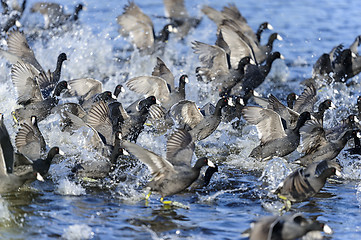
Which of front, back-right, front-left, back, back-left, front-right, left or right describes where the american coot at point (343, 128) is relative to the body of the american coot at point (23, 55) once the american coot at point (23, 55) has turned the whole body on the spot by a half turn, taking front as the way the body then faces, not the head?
back-left

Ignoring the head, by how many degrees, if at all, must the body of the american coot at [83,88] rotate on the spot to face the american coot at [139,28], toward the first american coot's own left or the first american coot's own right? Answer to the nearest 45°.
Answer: approximately 90° to the first american coot's own left

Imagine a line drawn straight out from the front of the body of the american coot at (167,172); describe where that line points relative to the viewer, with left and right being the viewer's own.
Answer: facing to the right of the viewer

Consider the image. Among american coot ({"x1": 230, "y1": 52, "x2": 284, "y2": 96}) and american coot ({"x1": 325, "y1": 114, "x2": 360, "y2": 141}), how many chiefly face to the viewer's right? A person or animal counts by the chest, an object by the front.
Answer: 2

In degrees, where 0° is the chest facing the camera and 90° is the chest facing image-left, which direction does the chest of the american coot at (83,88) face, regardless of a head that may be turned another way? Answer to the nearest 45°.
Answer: approximately 270°

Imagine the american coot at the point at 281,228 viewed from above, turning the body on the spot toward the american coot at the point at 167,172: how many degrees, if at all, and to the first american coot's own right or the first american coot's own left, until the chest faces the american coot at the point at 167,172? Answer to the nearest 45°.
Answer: approximately 135° to the first american coot's own left

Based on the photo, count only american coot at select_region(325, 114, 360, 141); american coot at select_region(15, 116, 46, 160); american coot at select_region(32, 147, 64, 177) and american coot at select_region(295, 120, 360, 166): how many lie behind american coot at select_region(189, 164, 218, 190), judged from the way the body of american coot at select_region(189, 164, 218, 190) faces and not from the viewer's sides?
2

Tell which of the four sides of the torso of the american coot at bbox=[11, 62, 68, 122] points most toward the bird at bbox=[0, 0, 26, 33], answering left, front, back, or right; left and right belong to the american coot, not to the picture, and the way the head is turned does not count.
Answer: left

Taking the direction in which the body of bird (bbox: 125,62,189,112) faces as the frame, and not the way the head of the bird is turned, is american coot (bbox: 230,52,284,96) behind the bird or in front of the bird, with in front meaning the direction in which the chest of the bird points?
in front

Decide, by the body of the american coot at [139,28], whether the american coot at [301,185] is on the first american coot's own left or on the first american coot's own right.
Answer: on the first american coot's own right

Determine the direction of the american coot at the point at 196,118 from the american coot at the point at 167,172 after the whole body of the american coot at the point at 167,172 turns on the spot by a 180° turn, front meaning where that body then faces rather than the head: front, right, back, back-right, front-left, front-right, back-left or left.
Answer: right

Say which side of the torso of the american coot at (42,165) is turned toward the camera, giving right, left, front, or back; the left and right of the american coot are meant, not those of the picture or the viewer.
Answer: right

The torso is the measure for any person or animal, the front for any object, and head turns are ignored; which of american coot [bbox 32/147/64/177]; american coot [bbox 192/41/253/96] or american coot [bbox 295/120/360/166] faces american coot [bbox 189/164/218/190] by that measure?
american coot [bbox 32/147/64/177]

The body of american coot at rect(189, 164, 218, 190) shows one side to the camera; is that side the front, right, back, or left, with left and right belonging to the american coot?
right

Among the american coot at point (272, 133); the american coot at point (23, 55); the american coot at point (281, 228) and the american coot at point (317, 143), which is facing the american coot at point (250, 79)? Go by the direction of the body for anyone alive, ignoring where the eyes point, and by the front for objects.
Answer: the american coot at point (23, 55)

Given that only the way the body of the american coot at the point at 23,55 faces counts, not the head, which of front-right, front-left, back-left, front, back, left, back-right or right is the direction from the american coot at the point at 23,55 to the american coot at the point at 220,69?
front

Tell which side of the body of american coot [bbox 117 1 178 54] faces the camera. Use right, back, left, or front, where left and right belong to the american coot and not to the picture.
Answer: right

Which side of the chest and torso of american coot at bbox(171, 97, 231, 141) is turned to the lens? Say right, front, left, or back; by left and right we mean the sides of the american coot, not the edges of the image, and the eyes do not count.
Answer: right

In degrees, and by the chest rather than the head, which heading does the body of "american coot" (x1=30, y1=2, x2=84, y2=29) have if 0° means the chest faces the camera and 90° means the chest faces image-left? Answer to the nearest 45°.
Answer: approximately 270°

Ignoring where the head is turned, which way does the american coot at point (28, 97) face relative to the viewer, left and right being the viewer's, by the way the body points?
facing to the right of the viewer

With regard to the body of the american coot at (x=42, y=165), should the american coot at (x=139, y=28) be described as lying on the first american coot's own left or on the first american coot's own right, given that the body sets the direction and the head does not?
on the first american coot's own left
